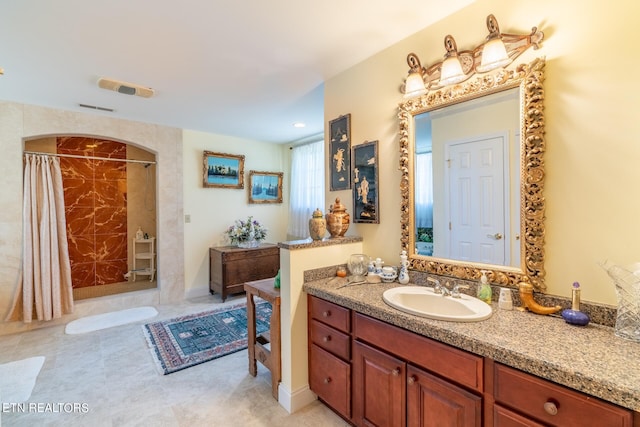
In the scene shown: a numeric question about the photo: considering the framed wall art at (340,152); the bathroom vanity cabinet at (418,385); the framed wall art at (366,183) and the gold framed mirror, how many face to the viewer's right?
0

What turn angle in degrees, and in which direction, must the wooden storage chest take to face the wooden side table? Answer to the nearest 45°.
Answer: approximately 45° to its right

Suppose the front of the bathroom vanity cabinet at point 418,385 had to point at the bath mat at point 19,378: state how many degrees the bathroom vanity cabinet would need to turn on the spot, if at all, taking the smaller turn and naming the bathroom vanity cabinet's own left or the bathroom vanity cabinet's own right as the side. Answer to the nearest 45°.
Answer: approximately 45° to the bathroom vanity cabinet's own right

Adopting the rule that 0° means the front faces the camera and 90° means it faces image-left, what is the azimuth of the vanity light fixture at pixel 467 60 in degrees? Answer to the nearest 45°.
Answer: approximately 45°

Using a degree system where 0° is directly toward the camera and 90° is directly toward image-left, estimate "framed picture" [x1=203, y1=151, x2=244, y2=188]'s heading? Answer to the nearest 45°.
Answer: approximately 315°

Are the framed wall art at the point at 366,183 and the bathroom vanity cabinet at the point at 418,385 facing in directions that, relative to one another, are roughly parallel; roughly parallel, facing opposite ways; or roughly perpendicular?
roughly parallel

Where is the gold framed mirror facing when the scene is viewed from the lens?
facing the viewer and to the left of the viewer

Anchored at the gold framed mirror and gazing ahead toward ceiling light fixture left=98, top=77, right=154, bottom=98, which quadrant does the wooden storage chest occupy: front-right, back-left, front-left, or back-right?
front-right

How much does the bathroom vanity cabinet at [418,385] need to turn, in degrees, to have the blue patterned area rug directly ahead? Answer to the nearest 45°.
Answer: approximately 45° to its right

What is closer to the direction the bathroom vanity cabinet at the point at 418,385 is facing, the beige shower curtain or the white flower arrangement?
the beige shower curtain
